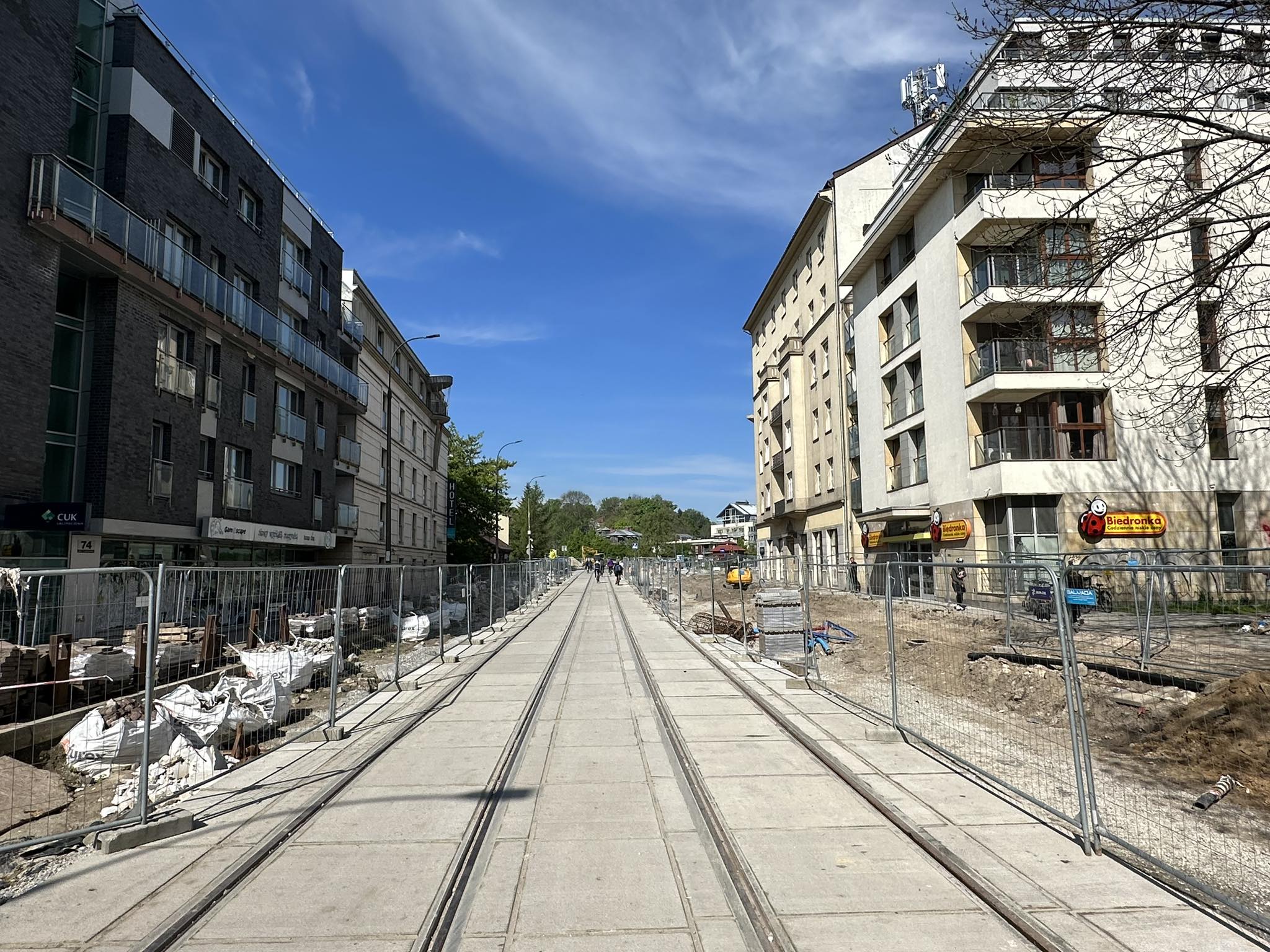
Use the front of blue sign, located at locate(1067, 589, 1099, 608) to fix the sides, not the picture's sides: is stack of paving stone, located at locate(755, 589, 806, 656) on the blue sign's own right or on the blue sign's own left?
on the blue sign's own right

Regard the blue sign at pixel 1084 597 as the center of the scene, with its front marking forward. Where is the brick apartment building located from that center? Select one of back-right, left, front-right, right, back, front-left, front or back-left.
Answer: right

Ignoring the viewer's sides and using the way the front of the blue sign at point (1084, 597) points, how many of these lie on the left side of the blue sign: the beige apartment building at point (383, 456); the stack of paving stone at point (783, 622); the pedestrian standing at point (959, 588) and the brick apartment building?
0

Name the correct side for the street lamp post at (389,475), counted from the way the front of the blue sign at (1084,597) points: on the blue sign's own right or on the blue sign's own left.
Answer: on the blue sign's own right

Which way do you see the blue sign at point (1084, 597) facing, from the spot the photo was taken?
facing the viewer

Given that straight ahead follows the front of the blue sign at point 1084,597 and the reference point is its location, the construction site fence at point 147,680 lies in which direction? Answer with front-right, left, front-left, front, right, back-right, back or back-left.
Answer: front-right

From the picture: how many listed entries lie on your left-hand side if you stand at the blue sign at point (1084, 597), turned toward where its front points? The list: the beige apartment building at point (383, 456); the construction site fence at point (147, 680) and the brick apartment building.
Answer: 0

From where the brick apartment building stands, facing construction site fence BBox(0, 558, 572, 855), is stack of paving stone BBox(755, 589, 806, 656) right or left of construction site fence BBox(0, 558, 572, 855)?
left

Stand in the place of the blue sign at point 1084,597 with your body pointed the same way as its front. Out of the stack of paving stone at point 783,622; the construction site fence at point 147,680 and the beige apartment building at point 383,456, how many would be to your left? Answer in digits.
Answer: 0

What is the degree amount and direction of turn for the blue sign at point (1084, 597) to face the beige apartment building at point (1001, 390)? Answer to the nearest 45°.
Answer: approximately 180°

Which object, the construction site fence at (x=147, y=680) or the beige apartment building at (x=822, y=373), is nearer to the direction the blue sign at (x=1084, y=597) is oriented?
the construction site fence

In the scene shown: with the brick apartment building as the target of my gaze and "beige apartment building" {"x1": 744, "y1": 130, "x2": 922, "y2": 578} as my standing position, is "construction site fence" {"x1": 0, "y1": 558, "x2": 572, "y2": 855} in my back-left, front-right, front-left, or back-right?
front-left

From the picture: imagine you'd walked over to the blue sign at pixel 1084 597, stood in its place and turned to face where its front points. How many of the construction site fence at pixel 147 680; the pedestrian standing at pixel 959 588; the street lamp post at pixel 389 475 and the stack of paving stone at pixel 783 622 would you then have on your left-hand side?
0

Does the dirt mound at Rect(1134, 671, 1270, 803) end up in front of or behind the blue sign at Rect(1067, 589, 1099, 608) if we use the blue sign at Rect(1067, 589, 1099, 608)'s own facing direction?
in front

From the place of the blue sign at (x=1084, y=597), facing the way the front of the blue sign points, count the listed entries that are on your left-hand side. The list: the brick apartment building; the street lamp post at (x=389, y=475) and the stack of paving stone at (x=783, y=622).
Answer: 0

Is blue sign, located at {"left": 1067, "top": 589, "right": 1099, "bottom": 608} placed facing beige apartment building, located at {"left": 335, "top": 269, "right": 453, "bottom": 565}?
no

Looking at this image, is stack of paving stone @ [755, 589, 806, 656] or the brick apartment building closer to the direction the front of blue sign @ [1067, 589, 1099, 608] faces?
the brick apartment building

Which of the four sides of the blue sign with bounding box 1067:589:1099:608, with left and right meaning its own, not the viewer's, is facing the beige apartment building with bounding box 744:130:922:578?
back

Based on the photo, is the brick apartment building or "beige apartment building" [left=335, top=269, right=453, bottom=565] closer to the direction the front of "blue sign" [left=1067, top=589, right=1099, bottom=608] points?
the brick apartment building
